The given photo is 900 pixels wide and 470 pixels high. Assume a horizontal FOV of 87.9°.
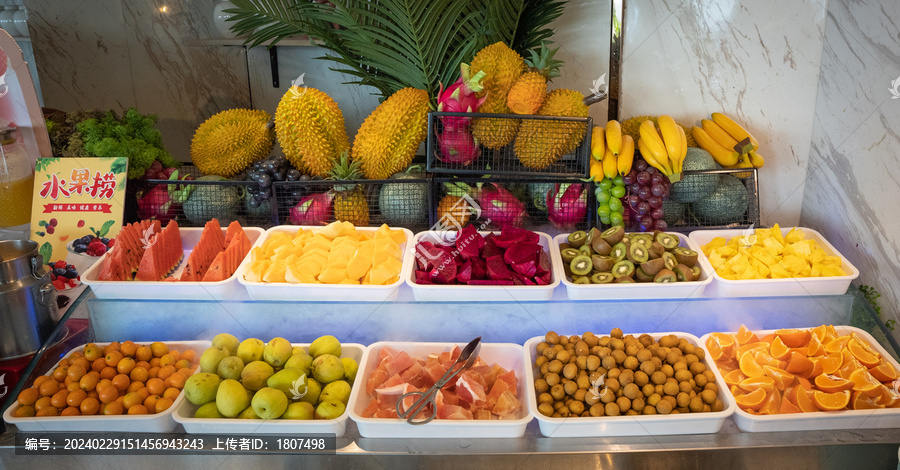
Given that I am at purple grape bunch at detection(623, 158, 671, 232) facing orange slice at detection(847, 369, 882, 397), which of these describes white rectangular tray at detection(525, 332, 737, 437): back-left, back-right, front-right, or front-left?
front-right

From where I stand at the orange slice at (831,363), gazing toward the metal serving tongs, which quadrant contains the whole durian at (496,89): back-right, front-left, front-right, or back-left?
front-right

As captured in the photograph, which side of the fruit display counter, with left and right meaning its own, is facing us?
front

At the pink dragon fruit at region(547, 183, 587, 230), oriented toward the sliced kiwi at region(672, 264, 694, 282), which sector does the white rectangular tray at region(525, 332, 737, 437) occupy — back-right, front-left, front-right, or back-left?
front-right
